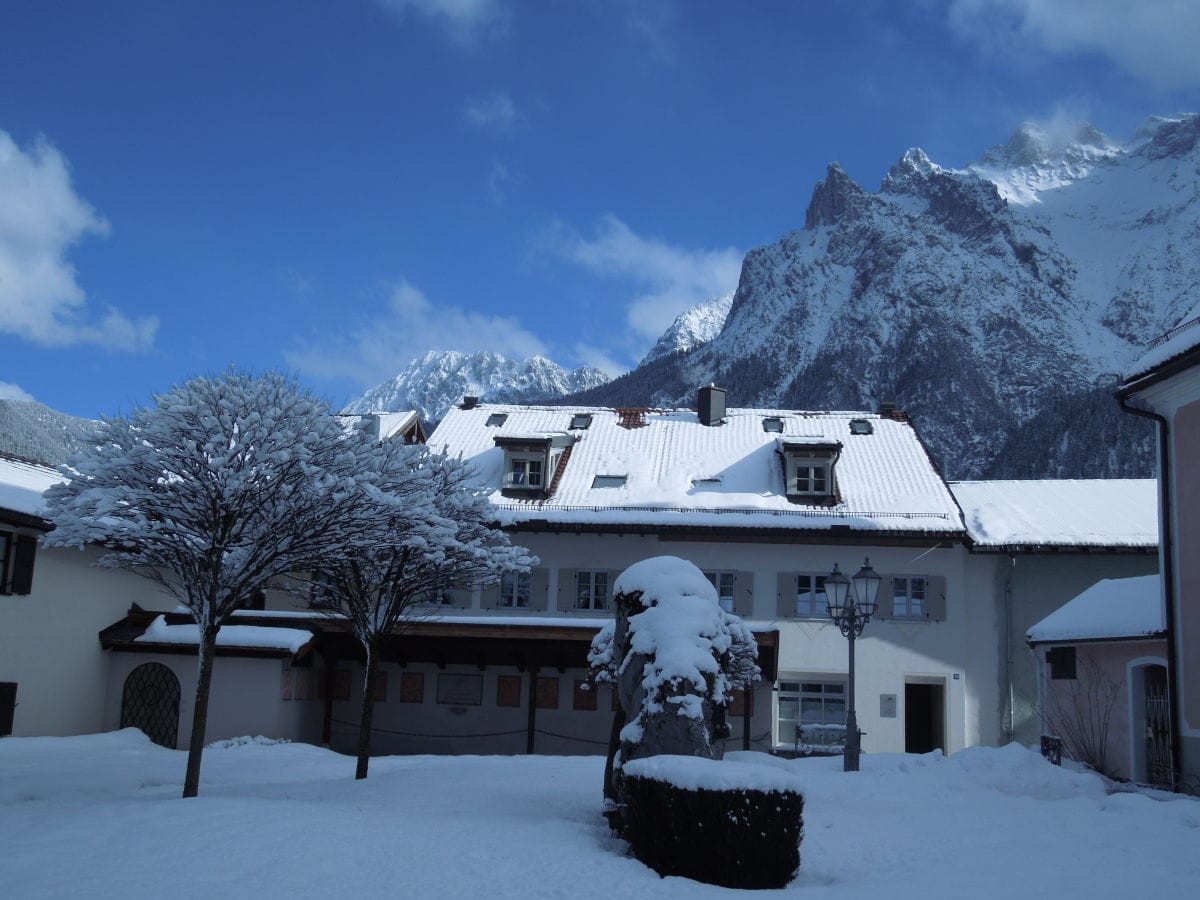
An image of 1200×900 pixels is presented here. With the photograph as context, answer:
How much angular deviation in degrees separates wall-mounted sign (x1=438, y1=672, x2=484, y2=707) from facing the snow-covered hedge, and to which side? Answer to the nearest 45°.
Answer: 0° — it already faces it

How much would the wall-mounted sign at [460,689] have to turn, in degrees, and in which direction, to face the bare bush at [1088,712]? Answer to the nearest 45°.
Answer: approximately 45° to its left

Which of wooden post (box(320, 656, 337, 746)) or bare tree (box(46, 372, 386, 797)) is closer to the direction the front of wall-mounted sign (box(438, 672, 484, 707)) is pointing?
the bare tree

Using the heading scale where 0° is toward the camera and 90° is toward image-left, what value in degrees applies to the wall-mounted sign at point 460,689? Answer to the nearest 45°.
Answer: approximately 0°

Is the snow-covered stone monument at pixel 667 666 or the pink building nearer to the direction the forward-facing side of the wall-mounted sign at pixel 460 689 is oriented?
the snow-covered stone monument

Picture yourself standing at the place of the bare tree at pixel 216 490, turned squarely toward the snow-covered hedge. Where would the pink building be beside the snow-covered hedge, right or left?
left

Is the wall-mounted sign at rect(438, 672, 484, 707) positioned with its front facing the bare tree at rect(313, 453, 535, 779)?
yes

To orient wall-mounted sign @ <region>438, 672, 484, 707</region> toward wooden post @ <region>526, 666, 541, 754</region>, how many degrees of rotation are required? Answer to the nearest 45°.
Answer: approximately 45° to its left

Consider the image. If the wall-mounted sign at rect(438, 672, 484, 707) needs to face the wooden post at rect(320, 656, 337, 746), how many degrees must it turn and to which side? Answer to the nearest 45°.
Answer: approximately 90° to its right

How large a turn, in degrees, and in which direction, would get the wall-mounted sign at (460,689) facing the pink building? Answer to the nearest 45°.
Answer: approximately 45° to its left
